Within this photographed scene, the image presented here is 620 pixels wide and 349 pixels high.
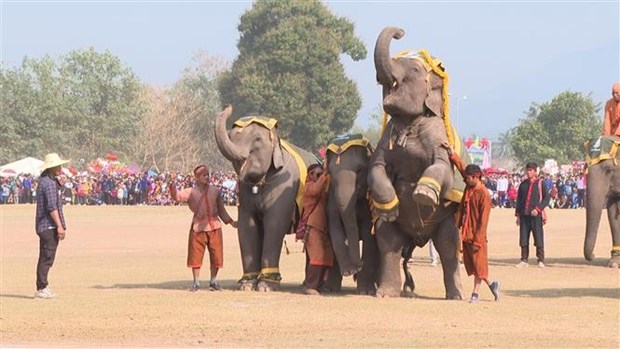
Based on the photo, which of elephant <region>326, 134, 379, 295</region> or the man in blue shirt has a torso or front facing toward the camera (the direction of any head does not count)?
the elephant

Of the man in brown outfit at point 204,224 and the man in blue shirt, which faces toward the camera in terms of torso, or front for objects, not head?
the man in brown outfit

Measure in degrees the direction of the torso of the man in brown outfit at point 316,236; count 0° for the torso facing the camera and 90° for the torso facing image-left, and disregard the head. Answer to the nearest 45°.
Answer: approximately 315°

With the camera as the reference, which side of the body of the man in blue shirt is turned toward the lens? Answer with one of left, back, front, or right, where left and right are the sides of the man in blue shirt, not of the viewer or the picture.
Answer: right

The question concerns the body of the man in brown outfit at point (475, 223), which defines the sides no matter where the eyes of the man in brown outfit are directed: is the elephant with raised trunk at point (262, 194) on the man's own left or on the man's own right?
on the man's own right

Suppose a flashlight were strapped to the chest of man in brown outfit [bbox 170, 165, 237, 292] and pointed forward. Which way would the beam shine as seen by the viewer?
toward the camera

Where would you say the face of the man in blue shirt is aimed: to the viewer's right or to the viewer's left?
to the viewer's right

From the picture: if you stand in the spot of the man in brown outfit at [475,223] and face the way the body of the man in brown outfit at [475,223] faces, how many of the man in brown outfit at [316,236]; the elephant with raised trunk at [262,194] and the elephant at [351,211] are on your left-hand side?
0

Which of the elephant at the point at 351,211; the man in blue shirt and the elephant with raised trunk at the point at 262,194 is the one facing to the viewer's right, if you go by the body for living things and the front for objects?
the man in blue shirt

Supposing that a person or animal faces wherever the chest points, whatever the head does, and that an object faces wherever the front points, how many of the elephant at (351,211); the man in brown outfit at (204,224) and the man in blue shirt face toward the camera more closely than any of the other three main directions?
2

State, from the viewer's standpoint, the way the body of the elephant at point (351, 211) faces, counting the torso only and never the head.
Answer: toward the camera
